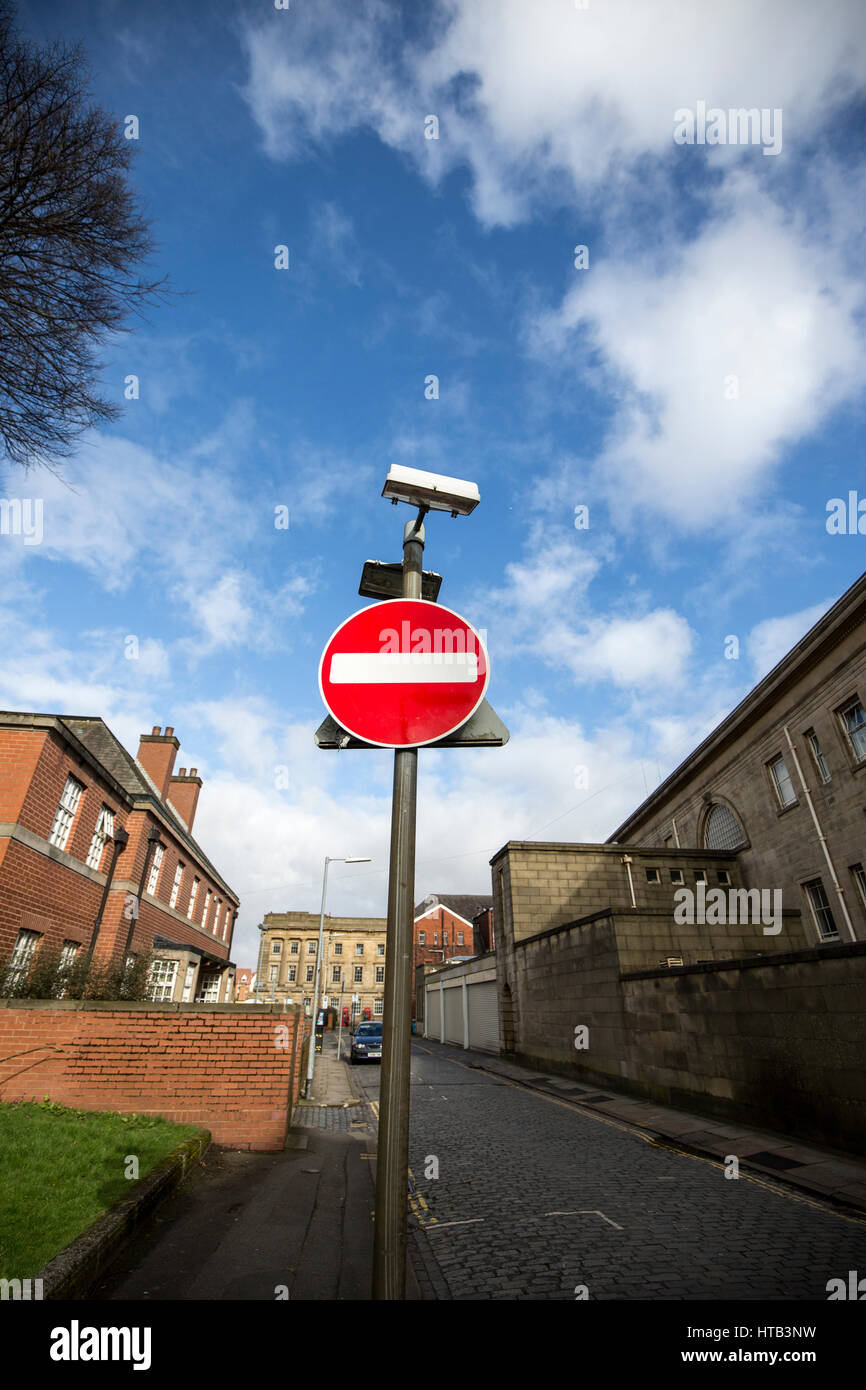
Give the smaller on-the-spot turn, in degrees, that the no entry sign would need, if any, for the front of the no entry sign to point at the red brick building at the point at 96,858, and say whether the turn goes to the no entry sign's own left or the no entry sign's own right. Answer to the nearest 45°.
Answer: approximately 135° to the no entry sign's own right

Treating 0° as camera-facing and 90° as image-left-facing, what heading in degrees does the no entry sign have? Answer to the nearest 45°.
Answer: approximately 0°

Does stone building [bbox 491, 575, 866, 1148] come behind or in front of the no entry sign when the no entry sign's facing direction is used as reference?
behind

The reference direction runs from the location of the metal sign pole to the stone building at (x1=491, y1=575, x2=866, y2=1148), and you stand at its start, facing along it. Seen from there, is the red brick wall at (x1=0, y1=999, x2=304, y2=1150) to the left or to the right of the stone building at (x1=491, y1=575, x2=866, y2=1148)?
left

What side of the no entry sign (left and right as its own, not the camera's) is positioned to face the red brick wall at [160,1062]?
back
